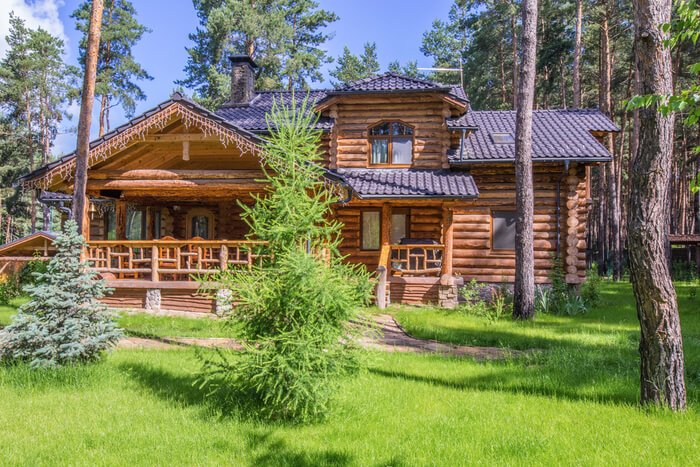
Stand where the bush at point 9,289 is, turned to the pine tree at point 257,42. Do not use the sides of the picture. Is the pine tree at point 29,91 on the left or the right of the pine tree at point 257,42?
left

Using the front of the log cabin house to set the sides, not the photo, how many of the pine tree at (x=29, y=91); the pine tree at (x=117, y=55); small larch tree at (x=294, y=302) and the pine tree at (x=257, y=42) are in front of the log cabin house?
1

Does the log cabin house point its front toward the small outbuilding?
no

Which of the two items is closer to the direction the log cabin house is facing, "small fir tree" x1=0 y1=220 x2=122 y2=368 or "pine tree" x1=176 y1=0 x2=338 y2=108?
the small fir tree

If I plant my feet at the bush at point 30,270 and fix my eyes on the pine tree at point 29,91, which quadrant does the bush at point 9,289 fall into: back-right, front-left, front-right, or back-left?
back-left

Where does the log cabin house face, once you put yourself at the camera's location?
facing the viewer

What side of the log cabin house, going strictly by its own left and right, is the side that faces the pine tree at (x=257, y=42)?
back

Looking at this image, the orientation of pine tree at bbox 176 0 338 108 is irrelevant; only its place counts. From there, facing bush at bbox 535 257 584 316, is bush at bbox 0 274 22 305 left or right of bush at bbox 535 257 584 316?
right

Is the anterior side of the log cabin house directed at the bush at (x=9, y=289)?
no

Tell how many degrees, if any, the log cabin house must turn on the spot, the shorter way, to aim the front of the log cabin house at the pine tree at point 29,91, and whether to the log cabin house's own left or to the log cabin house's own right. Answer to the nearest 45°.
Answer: approximately 135° to the log cabin house's own right

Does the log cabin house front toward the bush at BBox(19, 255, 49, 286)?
no

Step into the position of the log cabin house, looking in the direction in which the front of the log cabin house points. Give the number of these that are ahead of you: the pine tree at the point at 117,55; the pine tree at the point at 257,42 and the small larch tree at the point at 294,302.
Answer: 1

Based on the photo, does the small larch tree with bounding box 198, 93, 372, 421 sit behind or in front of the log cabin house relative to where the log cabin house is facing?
in front

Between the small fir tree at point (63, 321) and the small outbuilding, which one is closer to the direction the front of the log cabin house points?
the small fir tree

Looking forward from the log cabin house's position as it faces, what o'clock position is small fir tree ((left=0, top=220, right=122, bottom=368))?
The small fir tree is roughly at 1 o'clock from the log cabin house.
